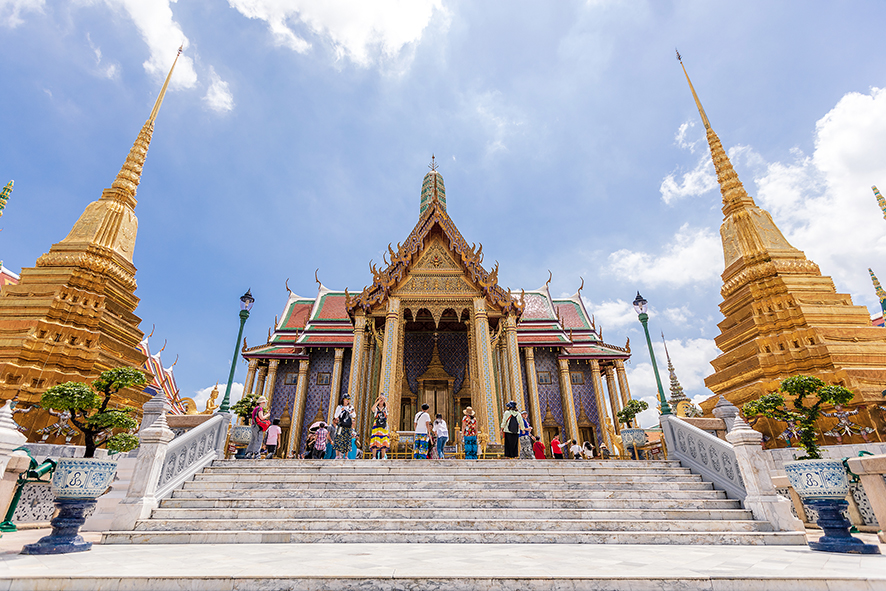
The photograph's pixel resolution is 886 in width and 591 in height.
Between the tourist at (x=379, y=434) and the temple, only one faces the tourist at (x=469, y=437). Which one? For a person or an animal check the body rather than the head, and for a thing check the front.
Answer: the temple

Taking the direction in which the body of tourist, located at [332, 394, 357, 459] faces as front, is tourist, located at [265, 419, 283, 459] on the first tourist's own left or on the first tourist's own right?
on the first tourist's own right

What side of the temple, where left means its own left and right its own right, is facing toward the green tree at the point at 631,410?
front

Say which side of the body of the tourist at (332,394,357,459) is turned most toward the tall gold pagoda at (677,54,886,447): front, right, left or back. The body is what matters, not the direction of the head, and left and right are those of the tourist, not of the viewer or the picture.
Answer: left

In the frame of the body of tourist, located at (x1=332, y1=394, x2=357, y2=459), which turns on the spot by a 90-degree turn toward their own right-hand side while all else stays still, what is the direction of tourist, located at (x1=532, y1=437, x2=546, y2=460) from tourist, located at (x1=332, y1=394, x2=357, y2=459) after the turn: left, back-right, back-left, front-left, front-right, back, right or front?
back

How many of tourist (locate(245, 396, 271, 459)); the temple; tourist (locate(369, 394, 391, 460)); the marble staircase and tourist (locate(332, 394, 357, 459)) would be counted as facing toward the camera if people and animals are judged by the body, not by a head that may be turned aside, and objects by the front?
4

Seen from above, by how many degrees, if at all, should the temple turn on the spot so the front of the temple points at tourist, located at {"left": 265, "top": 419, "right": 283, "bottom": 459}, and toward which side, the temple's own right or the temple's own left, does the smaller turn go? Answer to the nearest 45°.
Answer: approximately 45° to the temple's own right

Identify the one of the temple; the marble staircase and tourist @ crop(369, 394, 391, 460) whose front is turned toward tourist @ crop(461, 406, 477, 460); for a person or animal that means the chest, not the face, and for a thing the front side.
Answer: the temple

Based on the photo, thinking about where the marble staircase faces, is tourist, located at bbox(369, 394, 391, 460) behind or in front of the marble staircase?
behind
